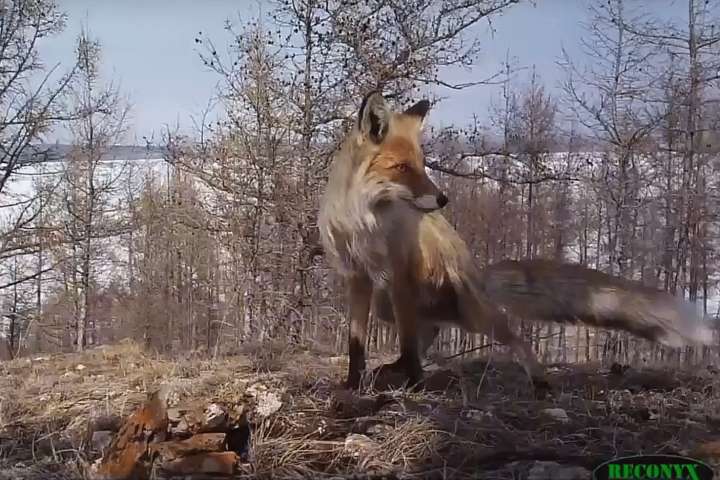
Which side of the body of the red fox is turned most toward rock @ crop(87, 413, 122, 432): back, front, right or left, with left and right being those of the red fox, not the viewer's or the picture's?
front

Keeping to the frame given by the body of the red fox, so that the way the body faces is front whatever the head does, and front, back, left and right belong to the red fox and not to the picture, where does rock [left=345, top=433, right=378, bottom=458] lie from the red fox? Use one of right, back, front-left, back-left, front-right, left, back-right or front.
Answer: front-left

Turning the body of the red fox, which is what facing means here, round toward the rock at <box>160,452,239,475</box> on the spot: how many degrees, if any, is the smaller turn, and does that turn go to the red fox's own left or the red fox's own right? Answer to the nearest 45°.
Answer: approximately 45° to the red fox's own left

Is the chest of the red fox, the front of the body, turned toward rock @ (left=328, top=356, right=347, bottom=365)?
no

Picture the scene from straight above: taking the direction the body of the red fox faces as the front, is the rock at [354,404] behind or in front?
in front

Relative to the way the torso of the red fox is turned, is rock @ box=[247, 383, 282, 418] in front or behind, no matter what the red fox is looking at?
in front

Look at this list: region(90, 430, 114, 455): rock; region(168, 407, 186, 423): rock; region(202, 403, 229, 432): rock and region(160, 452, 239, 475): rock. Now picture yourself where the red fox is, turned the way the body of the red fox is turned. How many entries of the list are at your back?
0

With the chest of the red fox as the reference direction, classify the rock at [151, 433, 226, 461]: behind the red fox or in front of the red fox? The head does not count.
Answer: in front

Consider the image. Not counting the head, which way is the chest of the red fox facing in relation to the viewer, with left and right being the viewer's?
facing the viewer and to the left of the viewer
